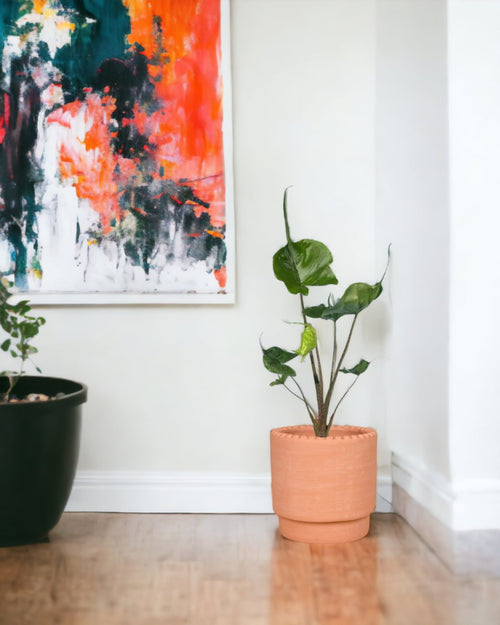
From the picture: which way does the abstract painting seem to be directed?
toward the camera
